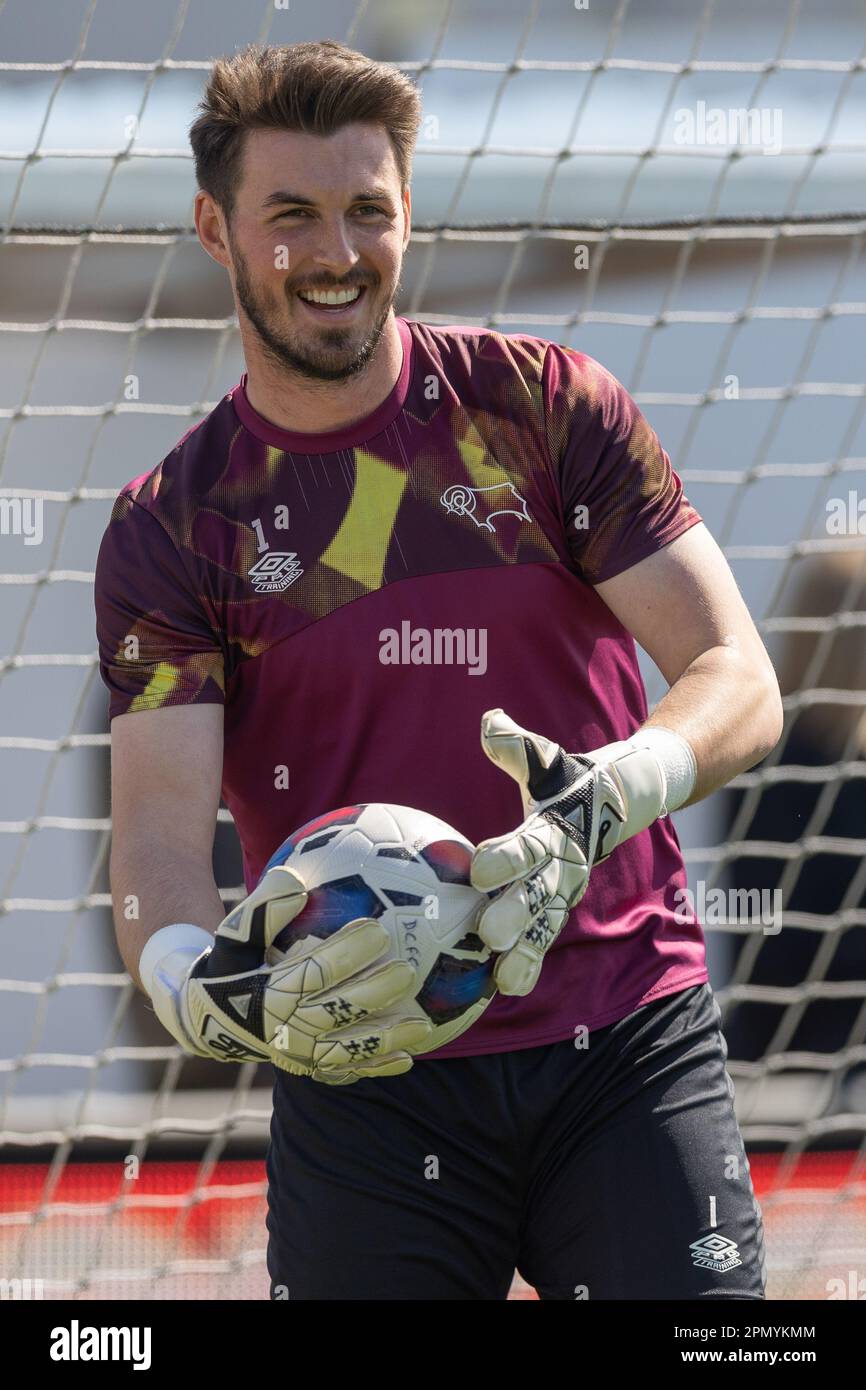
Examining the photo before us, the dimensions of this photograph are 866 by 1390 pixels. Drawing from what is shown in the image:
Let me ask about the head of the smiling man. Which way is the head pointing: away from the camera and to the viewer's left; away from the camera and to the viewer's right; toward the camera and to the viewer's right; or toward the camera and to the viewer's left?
toward the camera and to the viewer's right

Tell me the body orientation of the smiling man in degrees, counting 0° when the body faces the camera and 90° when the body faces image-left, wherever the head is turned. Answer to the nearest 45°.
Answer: approximately 0°

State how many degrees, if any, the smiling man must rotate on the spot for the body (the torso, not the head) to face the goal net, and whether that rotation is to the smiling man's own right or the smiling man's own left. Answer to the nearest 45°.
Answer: approximately 180°
